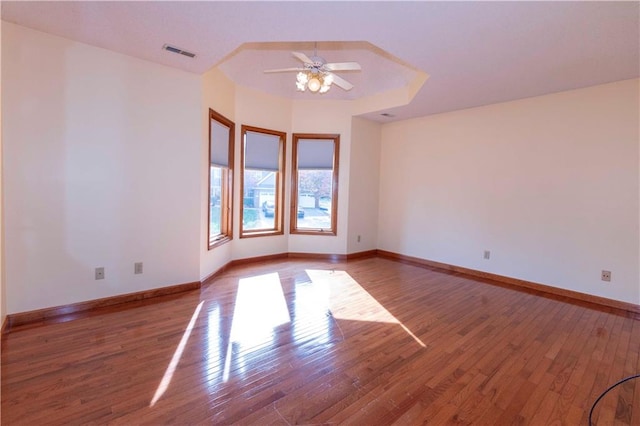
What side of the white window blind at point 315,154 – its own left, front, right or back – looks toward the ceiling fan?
front

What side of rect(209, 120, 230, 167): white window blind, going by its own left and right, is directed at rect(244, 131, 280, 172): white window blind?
left

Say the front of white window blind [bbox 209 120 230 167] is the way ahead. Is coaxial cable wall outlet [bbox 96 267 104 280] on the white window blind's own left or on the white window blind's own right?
on the white window blind's own right

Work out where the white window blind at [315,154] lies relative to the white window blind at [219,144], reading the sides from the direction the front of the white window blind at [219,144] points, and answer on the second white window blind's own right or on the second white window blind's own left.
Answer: on the second white window blind's own left

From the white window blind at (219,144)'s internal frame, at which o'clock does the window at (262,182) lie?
The window is roughly at 9 o'clock from the white window blind.

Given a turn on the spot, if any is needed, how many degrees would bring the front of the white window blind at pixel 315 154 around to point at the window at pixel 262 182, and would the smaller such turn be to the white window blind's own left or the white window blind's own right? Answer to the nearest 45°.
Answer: approximately 90° to the white window blind's own right

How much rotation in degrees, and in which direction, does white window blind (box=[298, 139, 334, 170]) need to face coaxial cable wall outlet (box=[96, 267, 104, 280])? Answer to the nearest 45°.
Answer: approximately 45° to its right

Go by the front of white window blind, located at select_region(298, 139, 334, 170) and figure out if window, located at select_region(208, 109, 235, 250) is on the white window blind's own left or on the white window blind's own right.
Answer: on the white window blind's own right

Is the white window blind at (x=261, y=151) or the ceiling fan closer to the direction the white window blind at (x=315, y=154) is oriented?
the ceiling fan

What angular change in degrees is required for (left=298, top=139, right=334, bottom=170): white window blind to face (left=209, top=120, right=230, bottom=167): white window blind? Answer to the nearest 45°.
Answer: approximately 45° to its right

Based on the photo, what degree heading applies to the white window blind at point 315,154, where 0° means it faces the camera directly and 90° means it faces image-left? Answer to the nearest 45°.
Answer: approximately 0°

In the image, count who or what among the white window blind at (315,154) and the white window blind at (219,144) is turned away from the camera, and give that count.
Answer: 0

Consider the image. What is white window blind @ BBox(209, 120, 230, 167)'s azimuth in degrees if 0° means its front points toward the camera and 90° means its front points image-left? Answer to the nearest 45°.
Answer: approximately 315°
